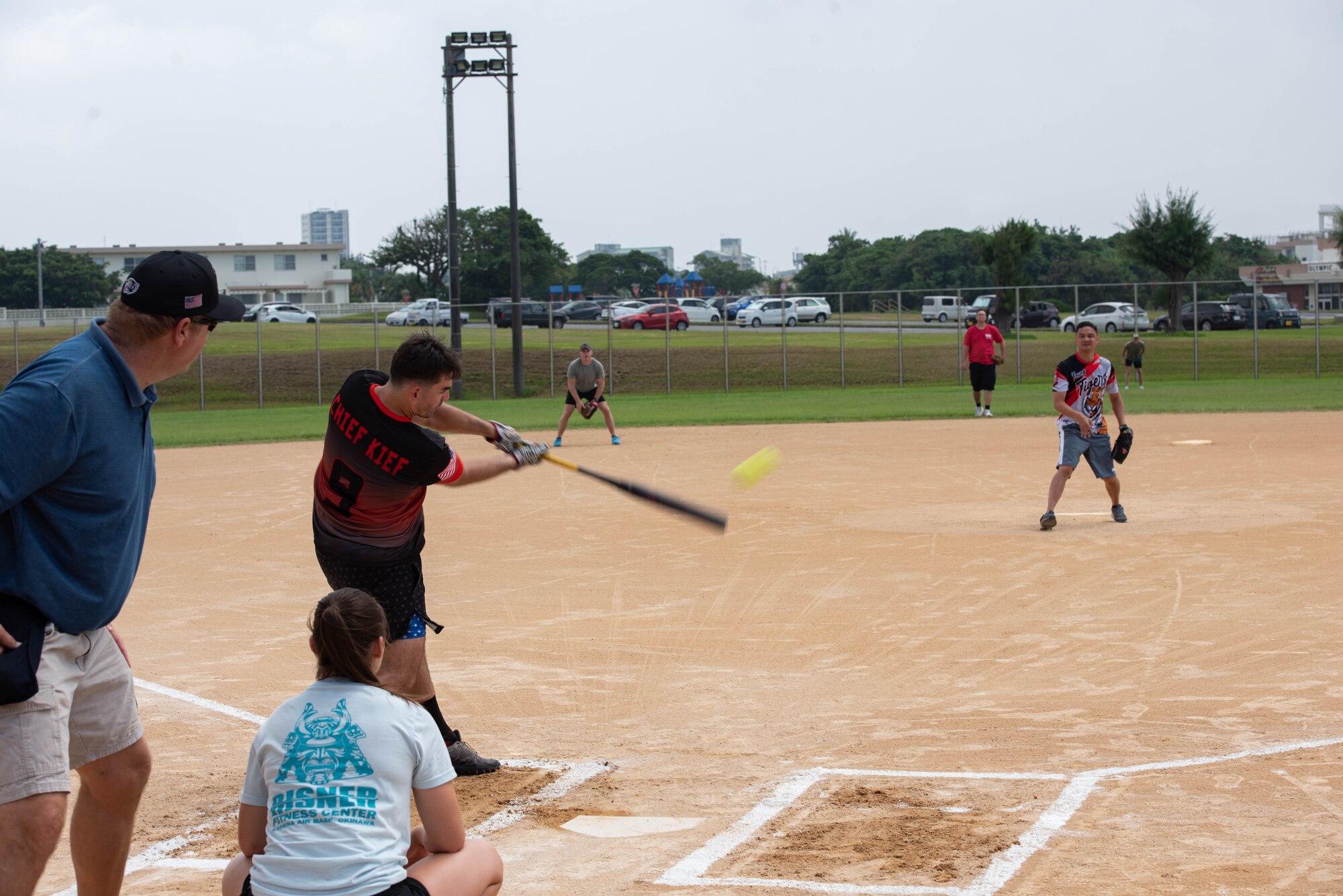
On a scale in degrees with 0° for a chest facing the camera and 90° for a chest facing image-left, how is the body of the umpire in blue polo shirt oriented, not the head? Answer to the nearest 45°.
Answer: approximately 270°

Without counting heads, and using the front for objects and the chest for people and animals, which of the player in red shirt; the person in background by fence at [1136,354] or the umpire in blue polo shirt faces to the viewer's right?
the umpire in blue polo shirt

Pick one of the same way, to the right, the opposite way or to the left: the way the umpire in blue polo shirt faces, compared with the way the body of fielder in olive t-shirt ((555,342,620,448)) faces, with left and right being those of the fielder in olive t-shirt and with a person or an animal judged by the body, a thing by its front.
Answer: to the left

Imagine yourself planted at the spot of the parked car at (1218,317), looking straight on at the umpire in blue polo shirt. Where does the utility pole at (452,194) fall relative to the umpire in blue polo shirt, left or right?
right

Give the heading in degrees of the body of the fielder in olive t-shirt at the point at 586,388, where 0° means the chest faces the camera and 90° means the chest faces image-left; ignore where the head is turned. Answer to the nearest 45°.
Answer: approximately 0°

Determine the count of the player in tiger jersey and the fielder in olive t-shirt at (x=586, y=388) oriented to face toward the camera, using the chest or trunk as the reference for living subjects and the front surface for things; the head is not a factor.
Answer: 2
